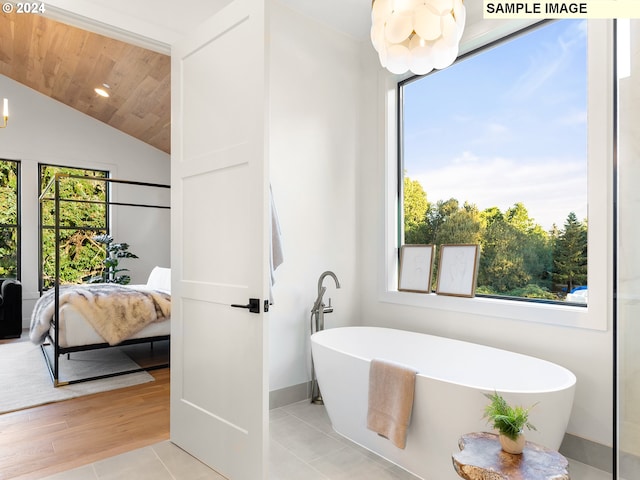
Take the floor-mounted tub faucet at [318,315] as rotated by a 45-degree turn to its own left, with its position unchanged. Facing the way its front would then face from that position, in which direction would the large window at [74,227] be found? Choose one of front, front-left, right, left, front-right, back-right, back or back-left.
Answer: left

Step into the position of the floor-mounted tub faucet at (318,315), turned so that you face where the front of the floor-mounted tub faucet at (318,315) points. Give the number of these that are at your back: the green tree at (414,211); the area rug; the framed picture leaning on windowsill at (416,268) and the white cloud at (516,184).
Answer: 1

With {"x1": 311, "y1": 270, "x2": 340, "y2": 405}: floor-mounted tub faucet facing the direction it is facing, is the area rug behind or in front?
behind

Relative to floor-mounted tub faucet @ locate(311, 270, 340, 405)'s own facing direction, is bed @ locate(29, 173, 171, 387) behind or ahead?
behind

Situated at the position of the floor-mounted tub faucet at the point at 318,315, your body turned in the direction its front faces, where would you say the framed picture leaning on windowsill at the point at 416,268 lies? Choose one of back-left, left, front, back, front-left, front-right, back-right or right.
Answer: front

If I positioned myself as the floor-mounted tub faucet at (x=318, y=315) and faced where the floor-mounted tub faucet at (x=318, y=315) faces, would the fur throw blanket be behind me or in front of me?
behind

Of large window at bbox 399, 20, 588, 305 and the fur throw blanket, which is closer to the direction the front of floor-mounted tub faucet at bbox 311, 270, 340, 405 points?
the large window

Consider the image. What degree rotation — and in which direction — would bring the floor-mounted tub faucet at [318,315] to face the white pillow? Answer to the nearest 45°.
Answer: approximately 135° to its left

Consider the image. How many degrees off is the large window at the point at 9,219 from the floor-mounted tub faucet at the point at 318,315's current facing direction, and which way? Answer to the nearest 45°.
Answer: approximately 135° to its left

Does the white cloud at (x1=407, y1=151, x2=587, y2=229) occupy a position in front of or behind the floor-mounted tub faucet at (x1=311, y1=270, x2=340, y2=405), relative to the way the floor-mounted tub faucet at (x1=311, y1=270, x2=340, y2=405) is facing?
in front

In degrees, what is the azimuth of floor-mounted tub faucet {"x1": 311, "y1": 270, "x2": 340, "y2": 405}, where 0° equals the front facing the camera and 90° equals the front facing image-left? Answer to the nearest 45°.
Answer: approximately 270°

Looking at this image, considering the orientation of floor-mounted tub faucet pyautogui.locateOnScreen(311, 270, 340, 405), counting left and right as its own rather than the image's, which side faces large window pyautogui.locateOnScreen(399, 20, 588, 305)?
front

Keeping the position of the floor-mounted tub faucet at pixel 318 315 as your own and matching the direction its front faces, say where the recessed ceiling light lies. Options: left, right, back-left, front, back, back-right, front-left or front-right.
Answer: back-left
